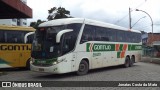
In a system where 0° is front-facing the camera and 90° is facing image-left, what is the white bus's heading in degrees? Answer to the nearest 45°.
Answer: approximately 45°
